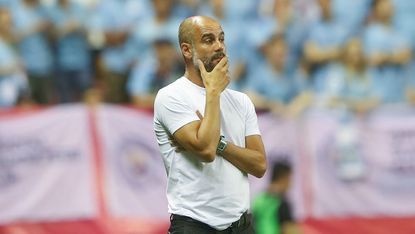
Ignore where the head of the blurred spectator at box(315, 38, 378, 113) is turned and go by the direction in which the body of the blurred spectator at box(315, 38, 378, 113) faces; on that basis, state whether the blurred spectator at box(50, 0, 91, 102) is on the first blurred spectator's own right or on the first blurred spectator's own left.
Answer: on the first blurred spectator's own right

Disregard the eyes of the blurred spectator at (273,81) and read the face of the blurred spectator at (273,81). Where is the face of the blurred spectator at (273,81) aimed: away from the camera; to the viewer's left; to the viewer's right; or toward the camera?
toward the camera

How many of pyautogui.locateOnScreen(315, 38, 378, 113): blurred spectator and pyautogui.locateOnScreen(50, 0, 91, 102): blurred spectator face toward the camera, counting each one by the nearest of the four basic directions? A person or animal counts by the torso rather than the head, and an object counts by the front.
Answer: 2

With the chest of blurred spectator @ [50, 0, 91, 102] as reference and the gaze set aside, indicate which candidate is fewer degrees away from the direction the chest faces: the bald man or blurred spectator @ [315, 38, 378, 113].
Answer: the bald man

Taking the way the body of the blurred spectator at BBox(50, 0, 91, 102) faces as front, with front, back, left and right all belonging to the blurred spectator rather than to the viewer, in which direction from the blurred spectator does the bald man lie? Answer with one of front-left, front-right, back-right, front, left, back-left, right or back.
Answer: front

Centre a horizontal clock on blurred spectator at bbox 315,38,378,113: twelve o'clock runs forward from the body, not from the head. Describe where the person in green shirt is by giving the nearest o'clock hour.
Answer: The person in green shirt is roughly at 1 o'clock from the blurred spectator.

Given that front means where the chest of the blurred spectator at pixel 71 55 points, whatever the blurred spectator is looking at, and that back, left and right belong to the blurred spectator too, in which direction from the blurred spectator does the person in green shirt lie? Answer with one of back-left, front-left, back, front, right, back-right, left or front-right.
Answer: front-left

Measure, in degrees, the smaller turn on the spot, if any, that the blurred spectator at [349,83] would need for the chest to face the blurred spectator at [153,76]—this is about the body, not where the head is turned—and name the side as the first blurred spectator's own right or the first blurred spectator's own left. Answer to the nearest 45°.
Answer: approximately 90° to the first blurred spectator's own right

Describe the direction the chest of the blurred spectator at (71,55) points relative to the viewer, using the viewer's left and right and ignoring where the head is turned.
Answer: facing the viewer

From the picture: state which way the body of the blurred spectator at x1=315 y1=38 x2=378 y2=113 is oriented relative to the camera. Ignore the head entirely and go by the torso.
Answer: toward the camera

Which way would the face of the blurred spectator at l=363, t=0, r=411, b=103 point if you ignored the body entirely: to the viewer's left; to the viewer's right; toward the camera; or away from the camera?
toward the camera
